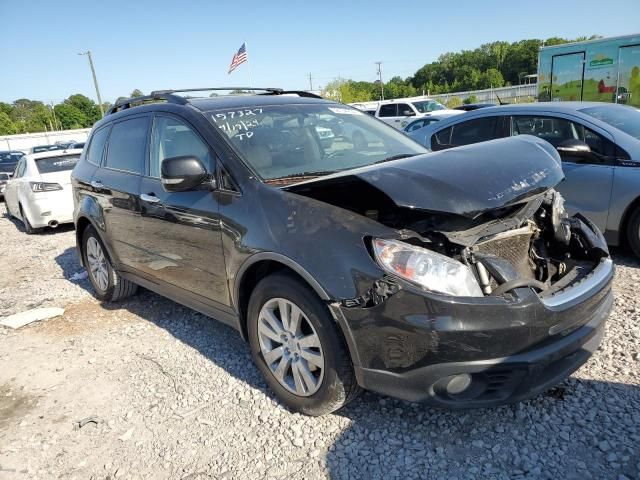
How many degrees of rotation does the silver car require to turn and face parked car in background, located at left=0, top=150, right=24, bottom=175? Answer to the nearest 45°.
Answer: approximately 135° to its right

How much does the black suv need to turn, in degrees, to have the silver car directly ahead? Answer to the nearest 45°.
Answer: approximately 90° to its left

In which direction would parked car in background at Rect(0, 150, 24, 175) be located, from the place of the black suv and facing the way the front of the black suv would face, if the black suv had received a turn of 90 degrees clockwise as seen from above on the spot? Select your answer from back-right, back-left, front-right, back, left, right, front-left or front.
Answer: right

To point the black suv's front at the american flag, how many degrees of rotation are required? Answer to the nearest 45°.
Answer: approximately 135° to its left

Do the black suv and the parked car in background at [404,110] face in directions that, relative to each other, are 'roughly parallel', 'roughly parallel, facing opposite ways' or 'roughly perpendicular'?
roughly parallel

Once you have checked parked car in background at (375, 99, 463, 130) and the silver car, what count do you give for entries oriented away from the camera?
0

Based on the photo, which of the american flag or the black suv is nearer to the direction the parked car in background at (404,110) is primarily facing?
the black suv

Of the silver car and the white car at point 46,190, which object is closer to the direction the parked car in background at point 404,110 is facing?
the silver car

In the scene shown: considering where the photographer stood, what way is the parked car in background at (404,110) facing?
facing the viewer and to the right of the viewer

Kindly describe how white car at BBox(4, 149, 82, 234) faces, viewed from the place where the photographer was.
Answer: facing away from the viewer and to the left of the viewer

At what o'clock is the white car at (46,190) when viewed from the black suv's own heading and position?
The white car is roughly at 6 o'clock from the black suv.

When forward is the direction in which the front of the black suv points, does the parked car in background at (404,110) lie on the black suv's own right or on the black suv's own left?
on the black suv's own left

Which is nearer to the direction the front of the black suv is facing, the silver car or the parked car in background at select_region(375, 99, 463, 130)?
the silver car

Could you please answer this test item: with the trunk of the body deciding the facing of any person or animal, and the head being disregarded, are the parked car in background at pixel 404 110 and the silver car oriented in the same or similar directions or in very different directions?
same or similar directions
